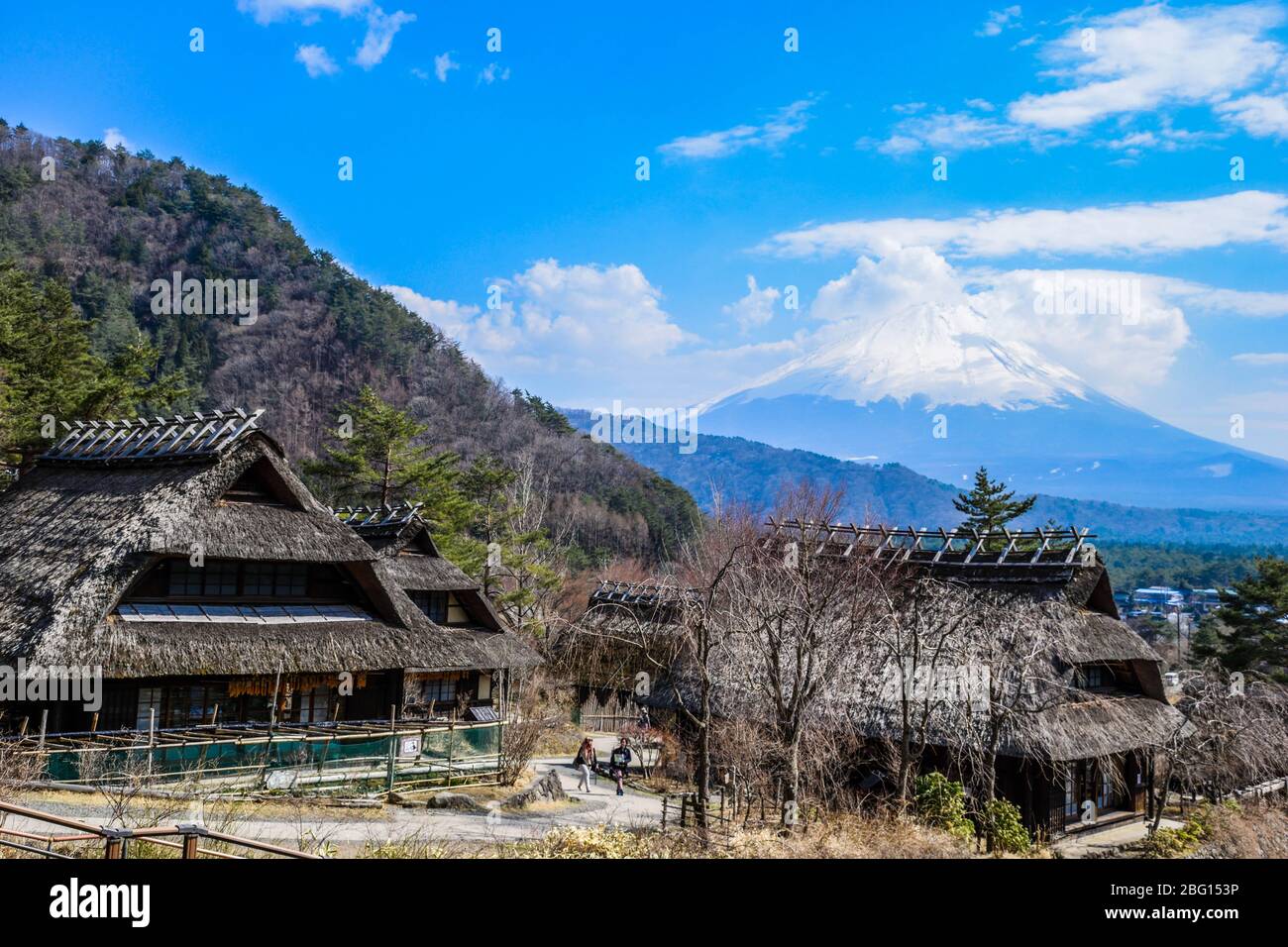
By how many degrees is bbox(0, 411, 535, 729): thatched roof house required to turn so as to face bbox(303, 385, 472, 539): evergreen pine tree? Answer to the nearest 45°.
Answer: approximately 135° to its left

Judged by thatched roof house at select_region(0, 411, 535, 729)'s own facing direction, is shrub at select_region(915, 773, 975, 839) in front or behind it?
in front

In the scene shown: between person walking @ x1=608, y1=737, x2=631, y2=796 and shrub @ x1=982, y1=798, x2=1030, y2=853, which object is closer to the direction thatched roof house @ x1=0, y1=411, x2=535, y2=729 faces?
the shrub

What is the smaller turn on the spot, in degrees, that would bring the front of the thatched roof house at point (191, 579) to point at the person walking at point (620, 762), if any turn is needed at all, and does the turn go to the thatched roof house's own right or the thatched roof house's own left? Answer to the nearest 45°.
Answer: approximately 45° to the thatched roof house's own left

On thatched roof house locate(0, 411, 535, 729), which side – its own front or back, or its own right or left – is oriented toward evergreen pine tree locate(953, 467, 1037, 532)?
left

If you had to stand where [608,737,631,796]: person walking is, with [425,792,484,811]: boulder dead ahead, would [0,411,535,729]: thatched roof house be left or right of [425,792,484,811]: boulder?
right

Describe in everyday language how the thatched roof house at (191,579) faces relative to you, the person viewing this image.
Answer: facing the viewer and to the right of the viewer

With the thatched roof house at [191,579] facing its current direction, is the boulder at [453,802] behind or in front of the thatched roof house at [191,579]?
in front
